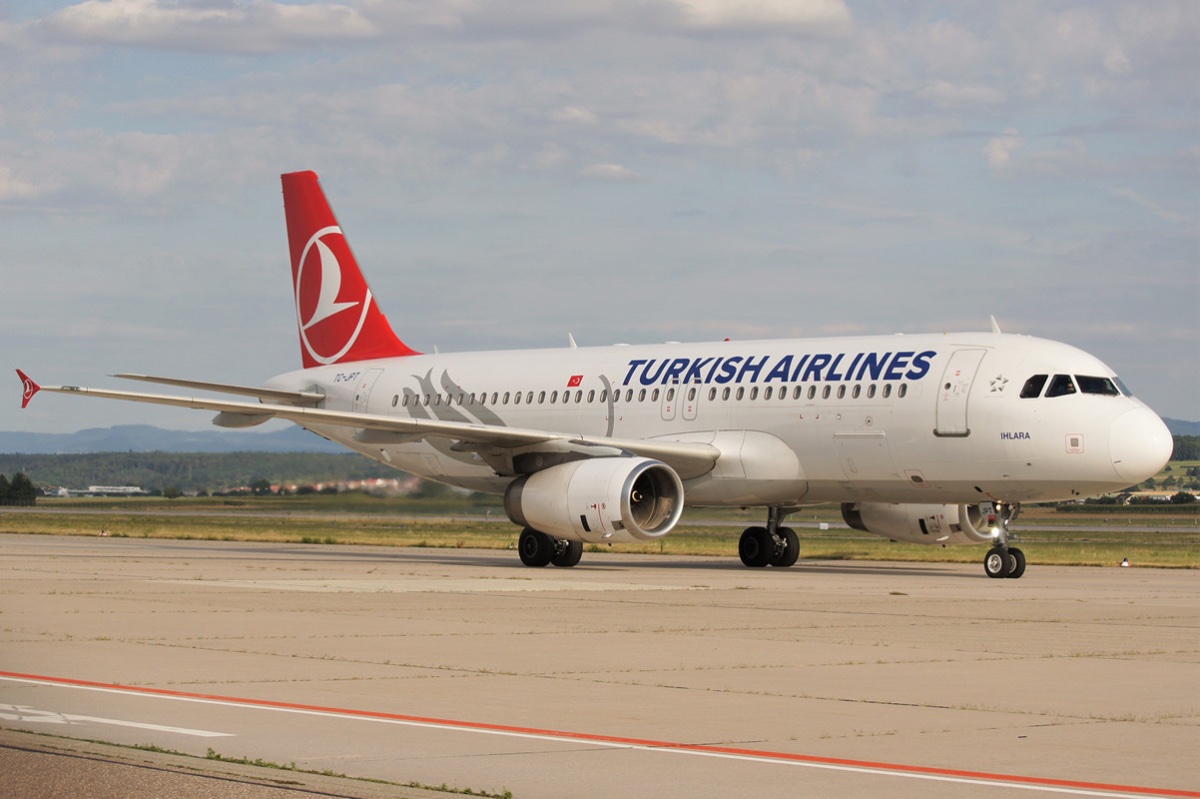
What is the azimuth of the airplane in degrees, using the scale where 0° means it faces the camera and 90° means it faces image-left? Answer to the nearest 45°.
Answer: approximately 315°
